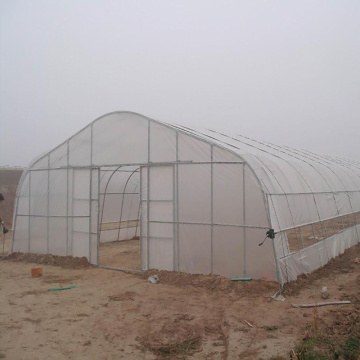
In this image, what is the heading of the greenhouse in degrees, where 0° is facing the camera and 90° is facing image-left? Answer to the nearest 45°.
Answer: approximately 45°

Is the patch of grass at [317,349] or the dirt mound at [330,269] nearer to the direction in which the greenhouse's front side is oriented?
the patch of grass

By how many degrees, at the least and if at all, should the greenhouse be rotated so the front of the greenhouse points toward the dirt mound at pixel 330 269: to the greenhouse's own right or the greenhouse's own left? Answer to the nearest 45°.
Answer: approximately 45° to the greenhouse's own left

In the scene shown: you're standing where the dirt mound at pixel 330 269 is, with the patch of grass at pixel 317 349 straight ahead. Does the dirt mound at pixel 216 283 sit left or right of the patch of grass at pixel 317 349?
right

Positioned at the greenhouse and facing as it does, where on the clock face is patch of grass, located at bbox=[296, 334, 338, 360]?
The patch of grass is roughly at 10 o'clock from the greenhouse.
